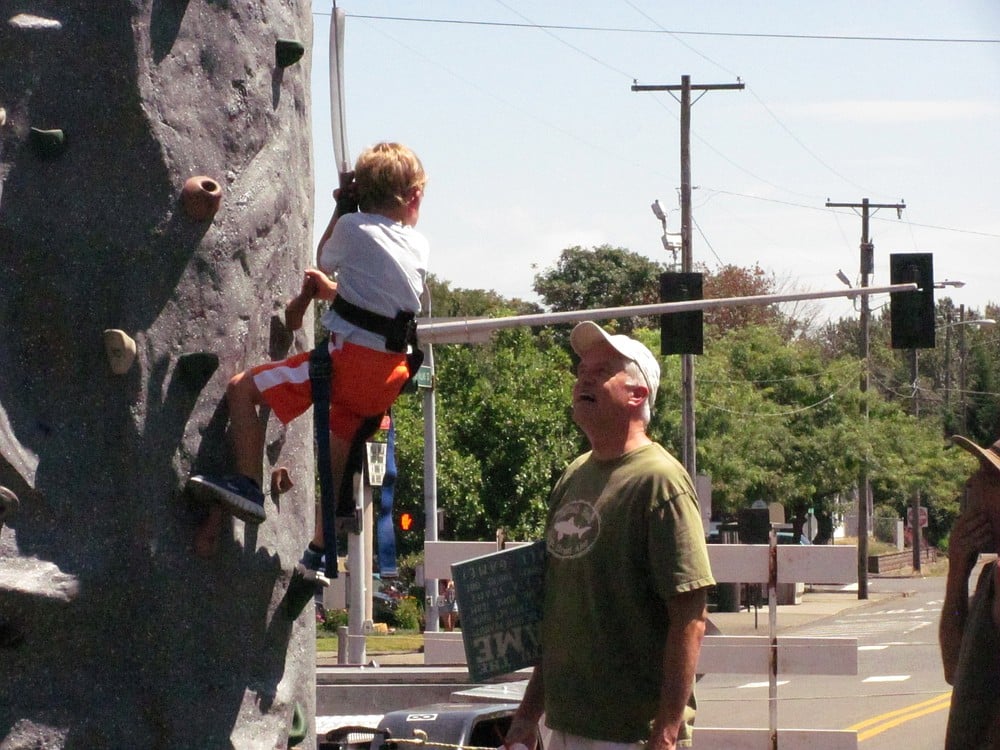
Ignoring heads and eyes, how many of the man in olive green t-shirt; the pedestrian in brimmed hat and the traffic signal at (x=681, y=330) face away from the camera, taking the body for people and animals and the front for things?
1

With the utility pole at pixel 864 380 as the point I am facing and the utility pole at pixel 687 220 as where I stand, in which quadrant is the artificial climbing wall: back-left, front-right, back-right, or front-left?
back-right

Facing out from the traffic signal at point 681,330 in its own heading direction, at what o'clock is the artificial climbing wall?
The artificial climbing wall is roughly at 6 o'clock from the traffic signal.

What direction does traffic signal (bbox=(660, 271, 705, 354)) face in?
away from the camera

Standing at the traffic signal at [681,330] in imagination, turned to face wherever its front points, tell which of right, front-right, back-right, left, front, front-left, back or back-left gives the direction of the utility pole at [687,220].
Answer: front

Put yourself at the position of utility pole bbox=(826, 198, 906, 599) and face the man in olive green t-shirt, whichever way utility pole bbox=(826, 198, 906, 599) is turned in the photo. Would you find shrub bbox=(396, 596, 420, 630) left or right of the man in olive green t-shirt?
right

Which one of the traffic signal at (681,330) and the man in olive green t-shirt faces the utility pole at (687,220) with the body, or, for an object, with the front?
the traffic signal

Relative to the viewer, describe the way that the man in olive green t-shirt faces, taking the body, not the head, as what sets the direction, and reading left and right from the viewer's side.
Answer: facing the viewer and to the left of the viewer

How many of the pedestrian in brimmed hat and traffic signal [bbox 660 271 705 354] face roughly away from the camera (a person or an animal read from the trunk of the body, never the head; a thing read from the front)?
1

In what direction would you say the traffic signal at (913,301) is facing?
away from the camera

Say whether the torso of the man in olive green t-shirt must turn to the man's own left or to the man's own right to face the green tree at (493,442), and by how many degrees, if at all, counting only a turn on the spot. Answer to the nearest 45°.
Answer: approximately 135° to the man's own right

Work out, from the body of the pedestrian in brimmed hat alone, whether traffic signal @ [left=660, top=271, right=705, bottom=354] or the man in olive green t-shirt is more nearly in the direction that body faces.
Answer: the man in olive green t-shirt

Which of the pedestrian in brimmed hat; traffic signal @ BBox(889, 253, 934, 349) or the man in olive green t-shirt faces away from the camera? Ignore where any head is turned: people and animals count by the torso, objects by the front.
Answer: the traffic signal

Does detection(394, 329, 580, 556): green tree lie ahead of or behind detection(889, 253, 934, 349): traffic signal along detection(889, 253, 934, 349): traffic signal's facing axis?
ahead

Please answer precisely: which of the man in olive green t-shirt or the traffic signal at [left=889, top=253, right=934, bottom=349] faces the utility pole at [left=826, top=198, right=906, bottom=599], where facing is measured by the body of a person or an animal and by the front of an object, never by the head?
the traffic signal
